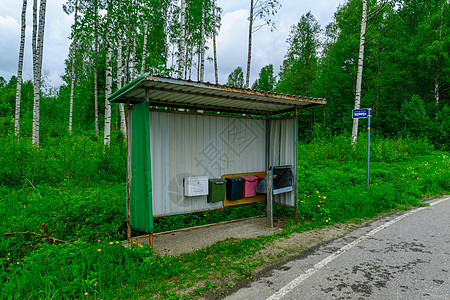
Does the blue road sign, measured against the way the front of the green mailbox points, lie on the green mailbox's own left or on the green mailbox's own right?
on the green mailbox's own left

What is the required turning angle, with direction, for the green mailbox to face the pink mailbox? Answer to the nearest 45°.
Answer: approximately 90° to its left

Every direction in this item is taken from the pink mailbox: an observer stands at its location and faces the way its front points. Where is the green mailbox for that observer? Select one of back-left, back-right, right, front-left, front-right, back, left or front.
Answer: right

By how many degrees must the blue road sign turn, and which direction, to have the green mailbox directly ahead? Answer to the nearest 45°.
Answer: approximately 45° to its right

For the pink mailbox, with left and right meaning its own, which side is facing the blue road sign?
left

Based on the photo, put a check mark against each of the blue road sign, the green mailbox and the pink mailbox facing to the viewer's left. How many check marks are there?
0

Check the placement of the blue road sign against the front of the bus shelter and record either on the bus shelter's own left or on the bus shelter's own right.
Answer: on the bus shelter's own left

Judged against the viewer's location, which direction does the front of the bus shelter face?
facing the viewer and to the right of the viewer

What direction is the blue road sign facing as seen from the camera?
toward the camera

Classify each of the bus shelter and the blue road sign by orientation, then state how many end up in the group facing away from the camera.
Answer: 0
